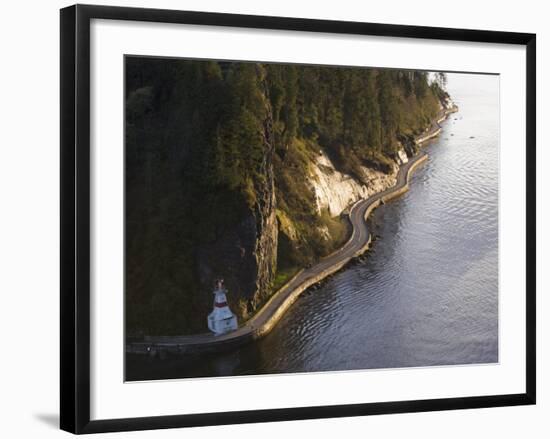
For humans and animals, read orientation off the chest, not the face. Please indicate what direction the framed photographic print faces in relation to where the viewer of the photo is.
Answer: facing the viewer and to the right of the viewer
